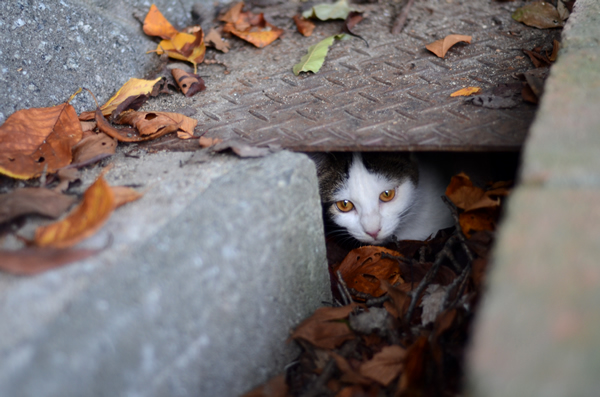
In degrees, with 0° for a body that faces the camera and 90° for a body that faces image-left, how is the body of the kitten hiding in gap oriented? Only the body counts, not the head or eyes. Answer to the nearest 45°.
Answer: approximately 0°

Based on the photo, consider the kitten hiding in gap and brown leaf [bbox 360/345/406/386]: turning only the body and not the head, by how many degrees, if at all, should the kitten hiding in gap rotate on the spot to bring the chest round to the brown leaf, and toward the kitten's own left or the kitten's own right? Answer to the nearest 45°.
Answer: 0° — it already faces it
